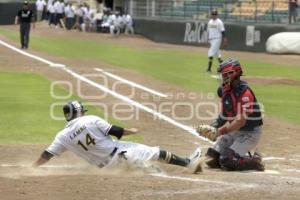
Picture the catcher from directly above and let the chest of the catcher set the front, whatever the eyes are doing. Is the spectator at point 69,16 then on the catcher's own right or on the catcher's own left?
on the catcher's own right

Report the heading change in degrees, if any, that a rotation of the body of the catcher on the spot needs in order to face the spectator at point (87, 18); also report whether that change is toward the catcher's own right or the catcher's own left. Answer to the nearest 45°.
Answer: approximately 135° to the catcher's own right

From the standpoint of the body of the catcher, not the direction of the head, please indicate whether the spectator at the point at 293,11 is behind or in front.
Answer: behind

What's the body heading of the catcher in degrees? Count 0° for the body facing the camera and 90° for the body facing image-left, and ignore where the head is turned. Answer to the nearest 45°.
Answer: approximately 45°

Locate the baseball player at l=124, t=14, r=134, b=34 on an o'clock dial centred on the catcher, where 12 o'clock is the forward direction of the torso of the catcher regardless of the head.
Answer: The baseball player is roughly at 4 o'clock from the catcher.

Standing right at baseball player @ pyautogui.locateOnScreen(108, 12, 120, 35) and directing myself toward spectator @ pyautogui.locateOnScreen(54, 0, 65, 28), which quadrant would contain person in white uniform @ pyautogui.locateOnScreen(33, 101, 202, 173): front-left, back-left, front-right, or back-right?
back-left

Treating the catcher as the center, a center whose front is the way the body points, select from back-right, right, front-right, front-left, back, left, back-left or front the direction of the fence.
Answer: back-right

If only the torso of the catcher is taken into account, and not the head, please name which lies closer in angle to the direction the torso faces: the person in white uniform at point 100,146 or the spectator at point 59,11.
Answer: the person in white uniform

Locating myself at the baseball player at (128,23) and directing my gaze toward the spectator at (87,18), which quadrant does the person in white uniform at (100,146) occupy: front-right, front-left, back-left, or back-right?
back-left
